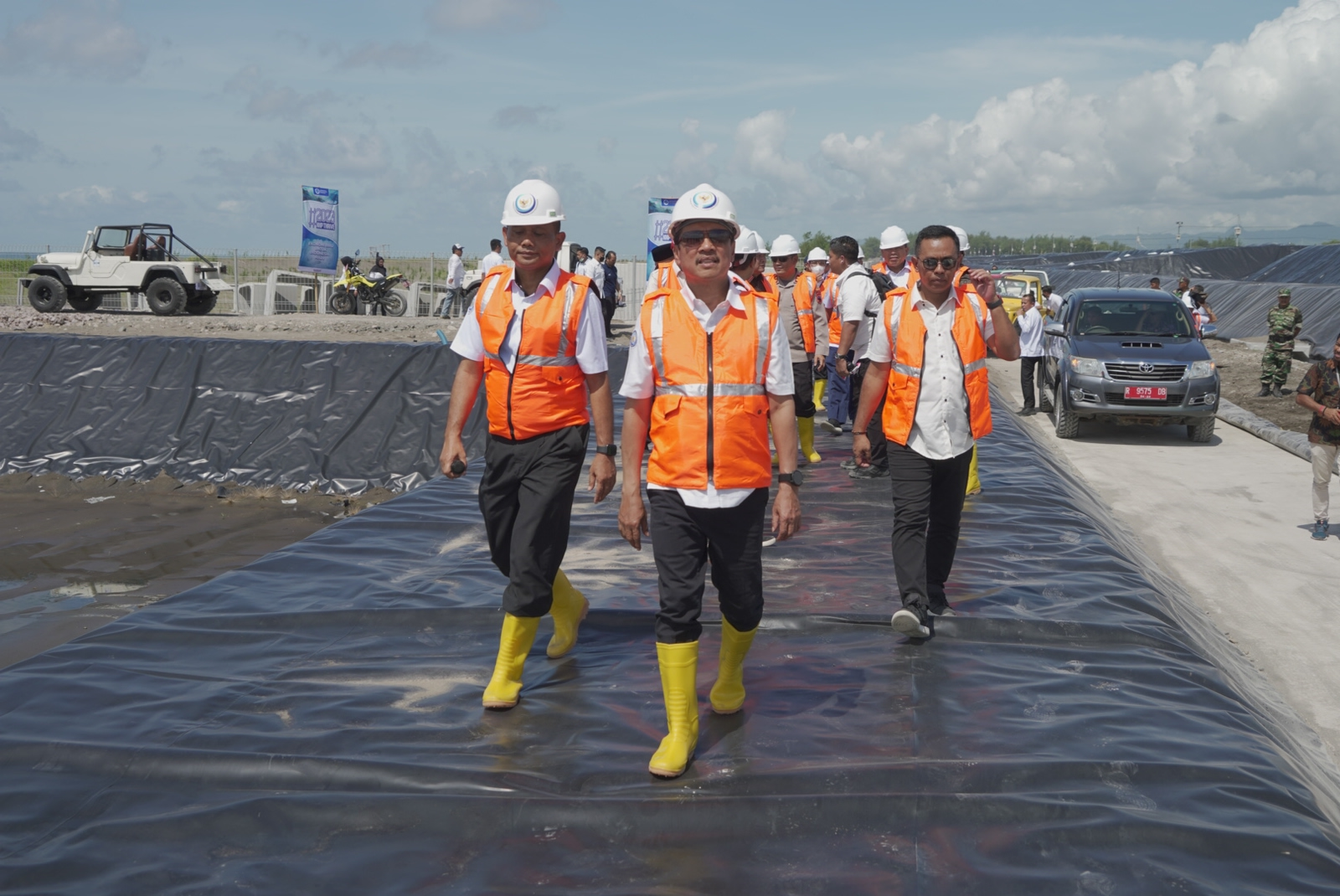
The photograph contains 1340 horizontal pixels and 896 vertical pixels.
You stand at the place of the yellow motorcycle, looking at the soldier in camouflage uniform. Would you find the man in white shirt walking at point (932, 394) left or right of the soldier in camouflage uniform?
right

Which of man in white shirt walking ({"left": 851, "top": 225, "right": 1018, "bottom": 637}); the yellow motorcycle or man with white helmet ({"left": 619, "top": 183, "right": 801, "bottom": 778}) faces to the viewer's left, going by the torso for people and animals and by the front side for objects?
the yellow motorcycle

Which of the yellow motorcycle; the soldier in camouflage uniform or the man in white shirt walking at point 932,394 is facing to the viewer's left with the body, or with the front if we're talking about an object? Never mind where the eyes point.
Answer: the yellow motorcycle

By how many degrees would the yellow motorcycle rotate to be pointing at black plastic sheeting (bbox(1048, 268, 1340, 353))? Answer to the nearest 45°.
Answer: approximately 180°

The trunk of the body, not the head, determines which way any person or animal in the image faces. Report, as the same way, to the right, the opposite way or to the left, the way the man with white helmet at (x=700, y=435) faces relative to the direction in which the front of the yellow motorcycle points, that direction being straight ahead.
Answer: to the left

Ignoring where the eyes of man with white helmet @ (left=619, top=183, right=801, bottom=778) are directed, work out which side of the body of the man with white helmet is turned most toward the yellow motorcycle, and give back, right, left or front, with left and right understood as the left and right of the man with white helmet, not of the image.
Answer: back

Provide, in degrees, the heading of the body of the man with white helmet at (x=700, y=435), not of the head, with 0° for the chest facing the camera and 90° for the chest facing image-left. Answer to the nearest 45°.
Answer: approximately 0°

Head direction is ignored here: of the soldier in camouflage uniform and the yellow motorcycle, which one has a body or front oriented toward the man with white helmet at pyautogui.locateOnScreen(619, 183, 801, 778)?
the soldier in camouflage uniform

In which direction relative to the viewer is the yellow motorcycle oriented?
to the viewer's left

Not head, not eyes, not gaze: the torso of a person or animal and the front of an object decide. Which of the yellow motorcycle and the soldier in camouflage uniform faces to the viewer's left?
the yellow motorcycle

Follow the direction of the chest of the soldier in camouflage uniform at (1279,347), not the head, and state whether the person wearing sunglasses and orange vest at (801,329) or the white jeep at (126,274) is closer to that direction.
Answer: the person wearing sunglasses and orange vest

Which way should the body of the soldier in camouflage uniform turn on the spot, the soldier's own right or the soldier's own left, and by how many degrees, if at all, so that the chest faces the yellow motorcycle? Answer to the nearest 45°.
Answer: approximately 90° to the soldier's own right

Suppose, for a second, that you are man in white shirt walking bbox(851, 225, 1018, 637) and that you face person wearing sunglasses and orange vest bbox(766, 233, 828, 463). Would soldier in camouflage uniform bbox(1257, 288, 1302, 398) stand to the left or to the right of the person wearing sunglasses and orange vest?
right

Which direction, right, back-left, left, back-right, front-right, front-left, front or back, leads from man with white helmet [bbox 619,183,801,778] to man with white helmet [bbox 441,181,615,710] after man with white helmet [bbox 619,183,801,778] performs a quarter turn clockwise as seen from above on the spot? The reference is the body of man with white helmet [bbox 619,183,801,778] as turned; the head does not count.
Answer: front-right
